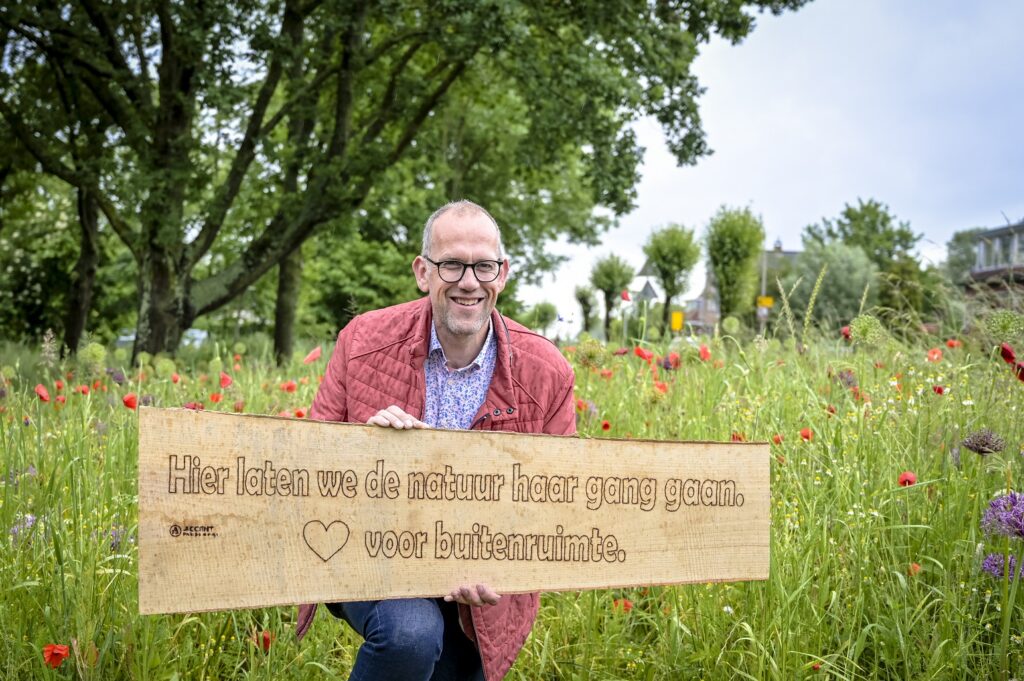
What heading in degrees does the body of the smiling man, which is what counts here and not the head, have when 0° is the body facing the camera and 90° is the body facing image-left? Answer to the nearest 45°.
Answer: approximately 0°

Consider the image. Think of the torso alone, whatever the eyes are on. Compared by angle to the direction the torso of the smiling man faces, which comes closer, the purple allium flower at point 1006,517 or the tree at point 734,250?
the purple allium flower

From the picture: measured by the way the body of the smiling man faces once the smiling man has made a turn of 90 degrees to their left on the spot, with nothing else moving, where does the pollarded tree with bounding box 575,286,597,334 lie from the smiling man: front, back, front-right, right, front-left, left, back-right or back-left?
left

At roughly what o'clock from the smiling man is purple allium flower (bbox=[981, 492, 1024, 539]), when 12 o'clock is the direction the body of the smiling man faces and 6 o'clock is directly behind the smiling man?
The purple allium flower is roughly at 9 o'clock from the smiling man.

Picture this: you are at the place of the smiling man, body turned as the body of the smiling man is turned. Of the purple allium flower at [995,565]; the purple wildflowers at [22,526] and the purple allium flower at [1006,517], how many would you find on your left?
2

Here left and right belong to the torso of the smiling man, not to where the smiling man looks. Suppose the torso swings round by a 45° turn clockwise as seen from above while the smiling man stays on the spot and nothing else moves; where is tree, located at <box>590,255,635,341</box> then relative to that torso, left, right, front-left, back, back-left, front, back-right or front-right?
back-right

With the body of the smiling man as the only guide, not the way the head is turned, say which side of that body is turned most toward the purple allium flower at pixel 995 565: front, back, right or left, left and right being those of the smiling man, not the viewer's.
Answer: left

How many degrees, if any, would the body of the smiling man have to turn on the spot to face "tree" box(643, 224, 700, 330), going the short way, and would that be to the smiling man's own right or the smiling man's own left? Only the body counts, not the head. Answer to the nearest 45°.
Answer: approximately 180°

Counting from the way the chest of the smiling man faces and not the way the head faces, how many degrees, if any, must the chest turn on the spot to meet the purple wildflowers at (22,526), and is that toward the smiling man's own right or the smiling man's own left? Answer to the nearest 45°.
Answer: approximately 90° to the smiling man's own right
